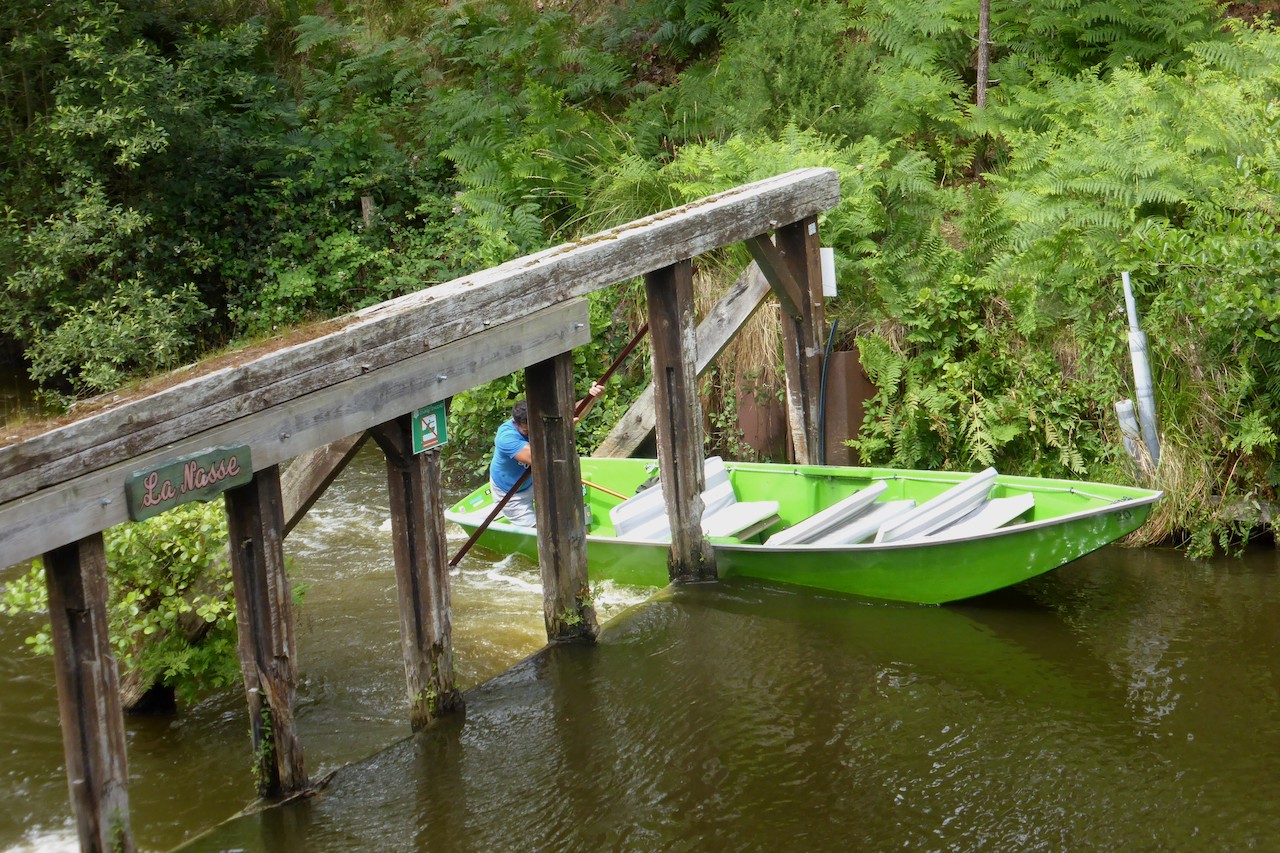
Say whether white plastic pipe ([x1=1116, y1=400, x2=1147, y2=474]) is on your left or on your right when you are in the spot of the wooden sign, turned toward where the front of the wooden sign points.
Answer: on your left

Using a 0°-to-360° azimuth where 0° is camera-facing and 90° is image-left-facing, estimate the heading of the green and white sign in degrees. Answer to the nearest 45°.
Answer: approximately 315°

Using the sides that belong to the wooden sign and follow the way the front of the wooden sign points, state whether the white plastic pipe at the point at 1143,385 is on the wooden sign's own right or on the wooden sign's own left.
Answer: on the wooden sign's own left

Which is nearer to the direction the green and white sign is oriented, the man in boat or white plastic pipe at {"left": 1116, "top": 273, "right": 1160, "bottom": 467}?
the white plastic pipe

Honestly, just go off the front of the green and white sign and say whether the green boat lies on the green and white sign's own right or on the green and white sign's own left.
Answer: on the green and white sign's own left

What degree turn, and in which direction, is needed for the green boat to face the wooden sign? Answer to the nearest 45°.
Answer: approximately 135° to its right

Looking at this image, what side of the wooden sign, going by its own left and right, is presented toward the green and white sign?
left

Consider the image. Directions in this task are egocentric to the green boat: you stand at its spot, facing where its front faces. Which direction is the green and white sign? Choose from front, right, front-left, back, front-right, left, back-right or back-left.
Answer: back-right

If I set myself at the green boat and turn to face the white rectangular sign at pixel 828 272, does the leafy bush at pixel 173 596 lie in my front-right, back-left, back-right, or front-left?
back-left

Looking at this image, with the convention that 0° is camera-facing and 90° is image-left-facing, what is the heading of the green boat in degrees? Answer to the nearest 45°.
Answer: approximately 270°

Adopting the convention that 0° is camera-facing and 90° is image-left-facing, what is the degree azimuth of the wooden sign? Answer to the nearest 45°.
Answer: approximately 315°

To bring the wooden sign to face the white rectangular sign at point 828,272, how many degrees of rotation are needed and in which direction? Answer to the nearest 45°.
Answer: approximately 90° to its left
